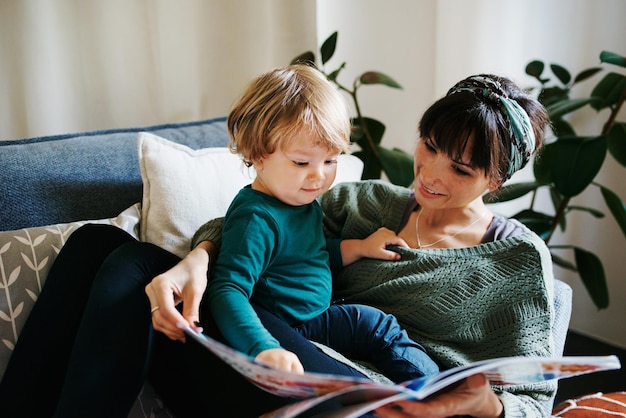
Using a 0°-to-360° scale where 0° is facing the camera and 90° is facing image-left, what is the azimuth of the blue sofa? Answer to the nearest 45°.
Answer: approximately 0°

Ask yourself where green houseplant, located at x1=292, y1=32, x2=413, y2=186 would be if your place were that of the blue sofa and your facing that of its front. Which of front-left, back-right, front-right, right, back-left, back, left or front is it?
back-left

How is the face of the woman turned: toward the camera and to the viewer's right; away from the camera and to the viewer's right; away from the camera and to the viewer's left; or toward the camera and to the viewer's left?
toward the camera and to the viewer's left

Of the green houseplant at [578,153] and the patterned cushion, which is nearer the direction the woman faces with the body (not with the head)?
the patterned cushion

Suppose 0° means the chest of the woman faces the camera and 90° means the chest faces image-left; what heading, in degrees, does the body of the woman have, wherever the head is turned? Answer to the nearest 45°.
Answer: approximately 45°
